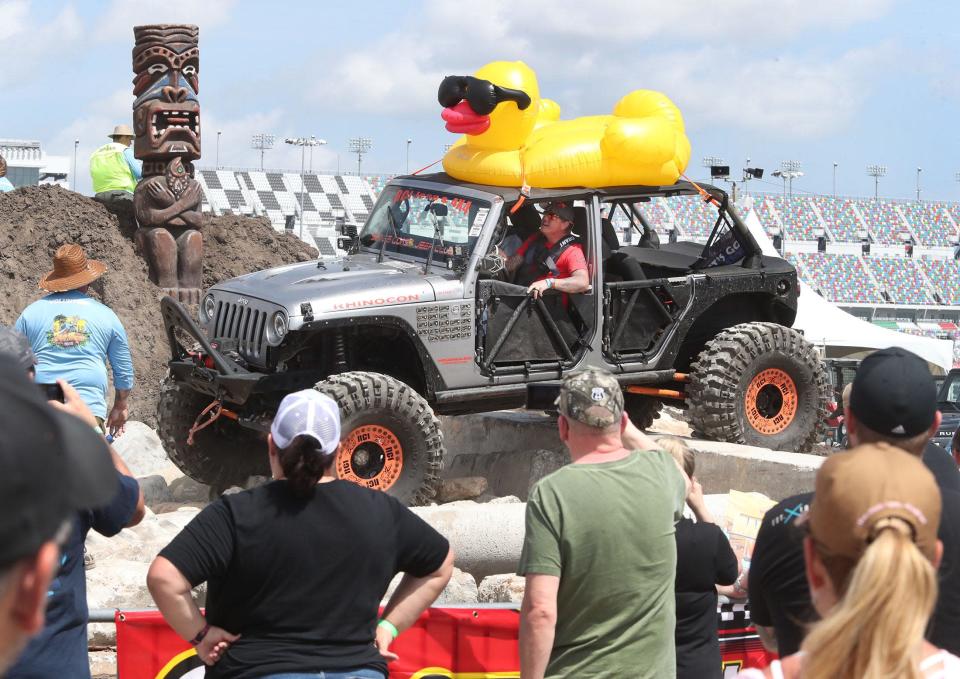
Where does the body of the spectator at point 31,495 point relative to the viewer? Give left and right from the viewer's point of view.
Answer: facing away from the viewer and to the right of the viewer

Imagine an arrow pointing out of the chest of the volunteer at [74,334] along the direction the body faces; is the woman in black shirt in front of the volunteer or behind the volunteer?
behind

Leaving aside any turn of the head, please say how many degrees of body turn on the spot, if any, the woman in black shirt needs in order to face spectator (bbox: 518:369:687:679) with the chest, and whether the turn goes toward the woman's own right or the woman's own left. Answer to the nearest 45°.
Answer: approximately 90° to the woman's own right

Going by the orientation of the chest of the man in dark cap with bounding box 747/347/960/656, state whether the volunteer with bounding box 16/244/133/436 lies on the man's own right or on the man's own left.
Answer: on the man's own left

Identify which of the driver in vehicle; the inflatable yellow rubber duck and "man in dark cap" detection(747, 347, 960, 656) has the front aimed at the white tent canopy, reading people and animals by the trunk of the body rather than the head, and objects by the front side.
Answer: the man in dark cap

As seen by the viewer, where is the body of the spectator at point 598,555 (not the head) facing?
away from the camera

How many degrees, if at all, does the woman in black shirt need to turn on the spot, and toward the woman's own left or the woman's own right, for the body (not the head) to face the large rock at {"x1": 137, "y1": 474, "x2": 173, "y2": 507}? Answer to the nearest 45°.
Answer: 0° — they already face it

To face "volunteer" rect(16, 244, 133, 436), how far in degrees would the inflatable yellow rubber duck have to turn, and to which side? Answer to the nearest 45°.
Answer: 0° — it already faces them

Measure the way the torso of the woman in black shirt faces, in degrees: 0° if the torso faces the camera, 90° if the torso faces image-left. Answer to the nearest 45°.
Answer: approximately 180°

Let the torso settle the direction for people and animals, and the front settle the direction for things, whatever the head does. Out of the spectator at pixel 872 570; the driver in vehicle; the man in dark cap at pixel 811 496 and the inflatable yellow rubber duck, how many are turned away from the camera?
2

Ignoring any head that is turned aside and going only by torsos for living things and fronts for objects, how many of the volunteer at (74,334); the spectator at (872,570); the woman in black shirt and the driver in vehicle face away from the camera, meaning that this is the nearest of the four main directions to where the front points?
3

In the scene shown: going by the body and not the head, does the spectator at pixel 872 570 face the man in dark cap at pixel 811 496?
yes

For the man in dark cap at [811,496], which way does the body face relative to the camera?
away from the camera

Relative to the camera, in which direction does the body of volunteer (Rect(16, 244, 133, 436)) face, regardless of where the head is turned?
away from the camera

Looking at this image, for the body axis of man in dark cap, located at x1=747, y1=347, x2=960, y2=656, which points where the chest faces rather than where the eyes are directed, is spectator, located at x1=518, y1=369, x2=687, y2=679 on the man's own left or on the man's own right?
on the man's own left

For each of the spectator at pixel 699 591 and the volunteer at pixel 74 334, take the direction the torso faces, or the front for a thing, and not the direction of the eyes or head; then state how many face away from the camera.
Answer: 2

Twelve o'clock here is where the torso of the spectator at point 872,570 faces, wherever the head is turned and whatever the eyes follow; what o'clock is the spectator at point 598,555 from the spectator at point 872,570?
the spectator at point 598,555 is roughly at 11 o'clock from the spectator at point 872,570.

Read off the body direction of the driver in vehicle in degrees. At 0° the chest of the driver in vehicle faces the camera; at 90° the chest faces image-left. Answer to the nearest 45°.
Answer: approximately 45°

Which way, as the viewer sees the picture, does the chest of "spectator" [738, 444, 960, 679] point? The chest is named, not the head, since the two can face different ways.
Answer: away from the camera
